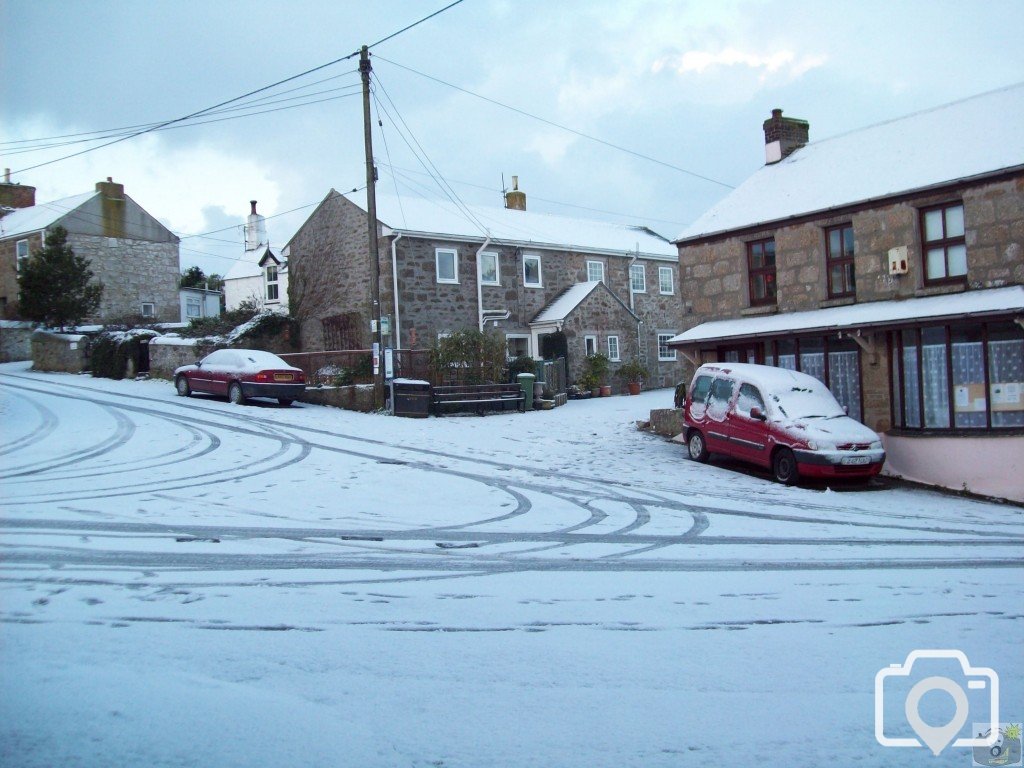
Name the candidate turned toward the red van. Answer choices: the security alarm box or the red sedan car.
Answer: the security alarm box

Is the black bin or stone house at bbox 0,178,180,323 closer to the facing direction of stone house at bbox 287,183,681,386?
the black bin

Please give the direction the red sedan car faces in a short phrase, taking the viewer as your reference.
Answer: facing away from the viewer and to the left of the viewer

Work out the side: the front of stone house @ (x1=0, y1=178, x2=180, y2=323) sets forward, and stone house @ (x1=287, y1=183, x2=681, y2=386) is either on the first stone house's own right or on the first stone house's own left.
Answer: on the first stone house's own left

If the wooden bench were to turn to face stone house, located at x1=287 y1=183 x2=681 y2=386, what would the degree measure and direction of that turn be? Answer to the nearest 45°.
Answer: approximately 180°

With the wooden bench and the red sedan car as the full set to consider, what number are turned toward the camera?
1

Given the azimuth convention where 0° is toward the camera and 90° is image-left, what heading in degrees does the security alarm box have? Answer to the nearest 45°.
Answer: approximately 45°

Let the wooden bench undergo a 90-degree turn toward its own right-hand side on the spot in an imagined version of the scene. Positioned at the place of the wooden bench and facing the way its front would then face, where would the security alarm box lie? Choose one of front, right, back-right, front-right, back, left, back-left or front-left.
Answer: back-left

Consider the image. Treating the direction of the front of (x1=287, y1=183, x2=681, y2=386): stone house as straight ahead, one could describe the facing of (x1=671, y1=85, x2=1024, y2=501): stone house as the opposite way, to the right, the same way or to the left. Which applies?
to the right

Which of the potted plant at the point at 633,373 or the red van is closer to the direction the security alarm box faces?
the red van

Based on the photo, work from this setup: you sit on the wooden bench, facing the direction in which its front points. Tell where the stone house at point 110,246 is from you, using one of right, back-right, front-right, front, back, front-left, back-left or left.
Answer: back-right
